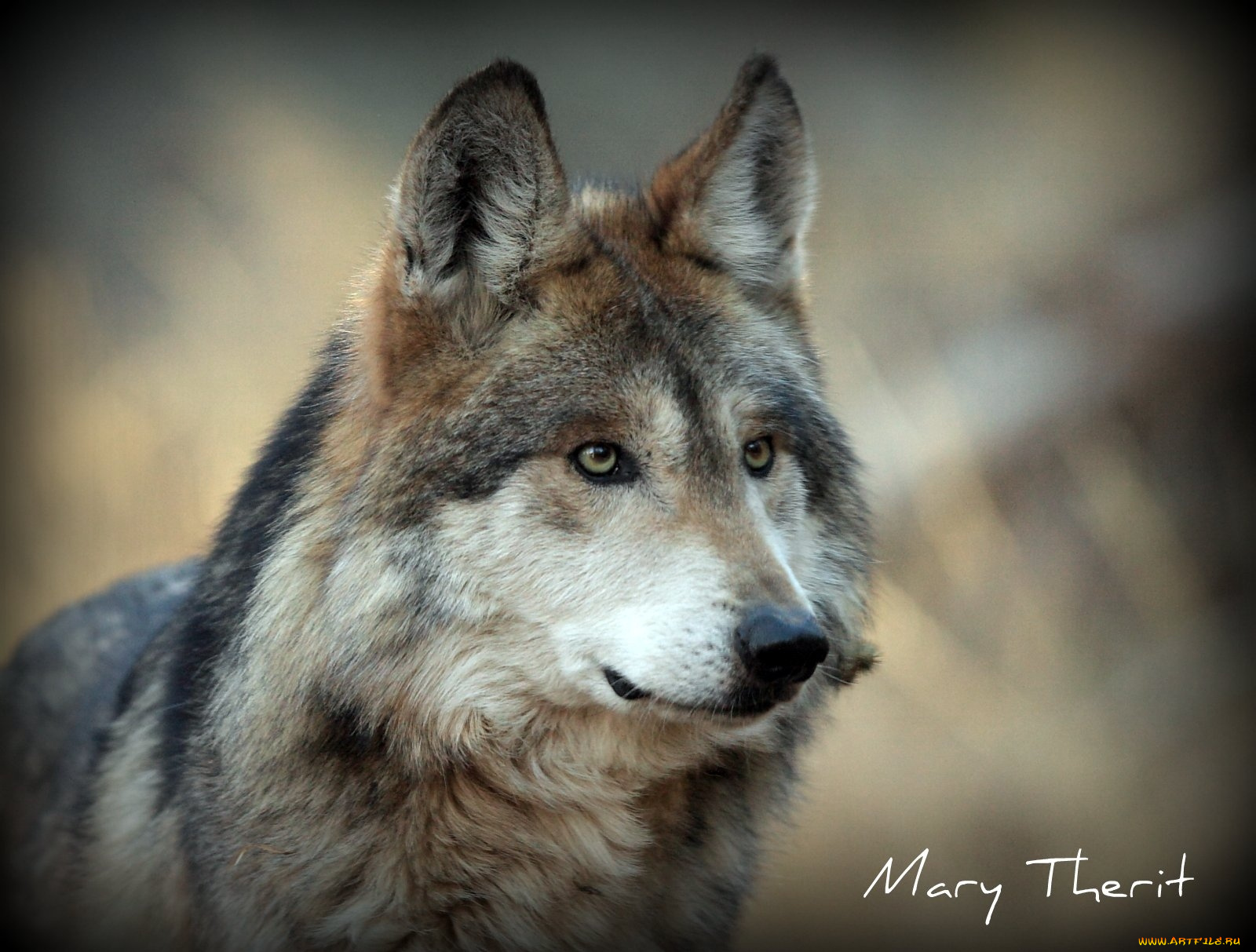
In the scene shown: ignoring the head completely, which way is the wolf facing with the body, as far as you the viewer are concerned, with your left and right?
facing the viewer and to the right of the viewer
